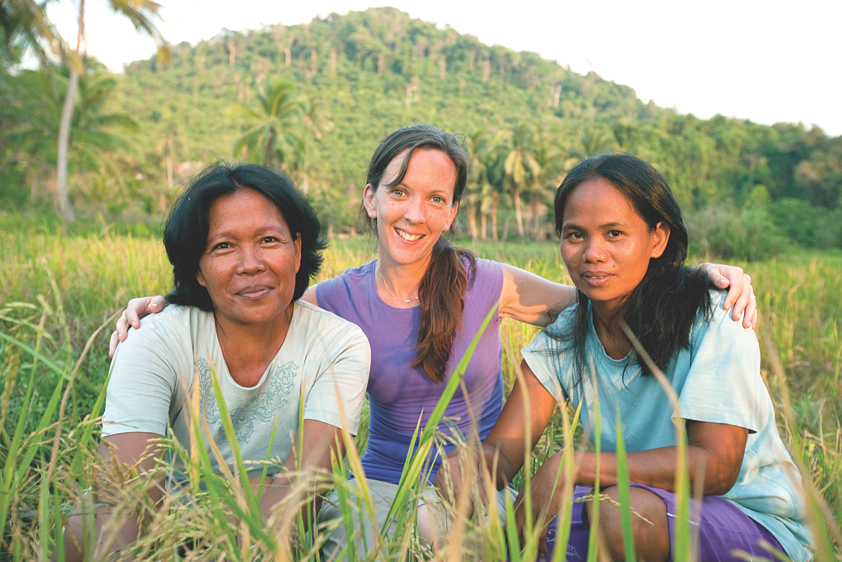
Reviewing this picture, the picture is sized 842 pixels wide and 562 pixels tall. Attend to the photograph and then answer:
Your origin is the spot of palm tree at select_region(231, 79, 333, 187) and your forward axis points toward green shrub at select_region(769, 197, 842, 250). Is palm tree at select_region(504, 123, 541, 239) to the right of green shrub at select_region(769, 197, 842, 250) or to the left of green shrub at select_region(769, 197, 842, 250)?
left

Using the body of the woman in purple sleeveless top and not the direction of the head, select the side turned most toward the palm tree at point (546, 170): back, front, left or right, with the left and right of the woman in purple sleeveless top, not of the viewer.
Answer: back

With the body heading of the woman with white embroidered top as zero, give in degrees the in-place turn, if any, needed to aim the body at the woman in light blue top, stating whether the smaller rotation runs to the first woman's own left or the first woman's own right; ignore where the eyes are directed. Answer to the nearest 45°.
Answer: approximately 45° to the first woman's own left

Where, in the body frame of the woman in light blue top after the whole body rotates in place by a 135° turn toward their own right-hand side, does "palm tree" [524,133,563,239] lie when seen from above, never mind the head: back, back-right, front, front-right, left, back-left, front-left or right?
front

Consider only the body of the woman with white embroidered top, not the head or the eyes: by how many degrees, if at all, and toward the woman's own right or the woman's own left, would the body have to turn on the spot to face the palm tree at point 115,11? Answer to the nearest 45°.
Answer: approximately 180°

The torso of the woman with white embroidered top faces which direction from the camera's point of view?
toward the camera

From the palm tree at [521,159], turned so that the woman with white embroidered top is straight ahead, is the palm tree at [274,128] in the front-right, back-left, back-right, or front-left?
front-right

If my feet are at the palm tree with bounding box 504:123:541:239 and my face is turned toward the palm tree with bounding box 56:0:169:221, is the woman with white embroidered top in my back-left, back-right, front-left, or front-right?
front-left

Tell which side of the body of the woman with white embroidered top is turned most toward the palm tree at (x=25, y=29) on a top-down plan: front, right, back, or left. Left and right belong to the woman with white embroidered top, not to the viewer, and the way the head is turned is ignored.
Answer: back
